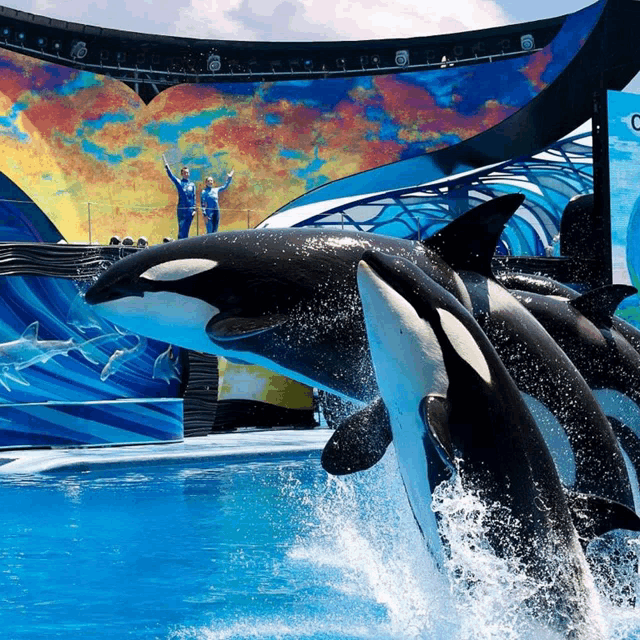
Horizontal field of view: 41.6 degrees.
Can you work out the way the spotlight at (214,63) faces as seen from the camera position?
facing the viewer

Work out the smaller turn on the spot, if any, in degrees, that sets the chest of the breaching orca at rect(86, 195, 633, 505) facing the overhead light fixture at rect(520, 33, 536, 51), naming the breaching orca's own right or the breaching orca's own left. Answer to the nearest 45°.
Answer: approximately 90° to the breaching orca's own right

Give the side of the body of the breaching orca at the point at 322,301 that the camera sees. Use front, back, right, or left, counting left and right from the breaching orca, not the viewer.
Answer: left

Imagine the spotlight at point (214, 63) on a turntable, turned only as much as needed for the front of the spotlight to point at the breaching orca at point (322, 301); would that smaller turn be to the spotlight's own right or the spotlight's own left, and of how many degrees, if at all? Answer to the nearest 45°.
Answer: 0° — it already faces it

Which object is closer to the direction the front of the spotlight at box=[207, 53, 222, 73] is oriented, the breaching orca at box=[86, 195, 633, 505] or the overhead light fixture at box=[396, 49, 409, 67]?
the breaching orca

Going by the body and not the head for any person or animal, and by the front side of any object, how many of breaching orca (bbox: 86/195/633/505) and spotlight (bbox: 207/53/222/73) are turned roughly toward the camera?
1

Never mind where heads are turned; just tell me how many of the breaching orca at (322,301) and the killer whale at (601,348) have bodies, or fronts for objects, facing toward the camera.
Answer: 0

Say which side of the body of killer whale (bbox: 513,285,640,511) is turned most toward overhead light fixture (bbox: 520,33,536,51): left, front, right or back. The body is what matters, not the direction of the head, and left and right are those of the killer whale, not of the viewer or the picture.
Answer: right

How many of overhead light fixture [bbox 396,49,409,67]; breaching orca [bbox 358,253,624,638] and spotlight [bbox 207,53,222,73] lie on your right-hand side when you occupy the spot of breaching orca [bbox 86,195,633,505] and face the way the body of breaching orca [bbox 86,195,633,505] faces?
2

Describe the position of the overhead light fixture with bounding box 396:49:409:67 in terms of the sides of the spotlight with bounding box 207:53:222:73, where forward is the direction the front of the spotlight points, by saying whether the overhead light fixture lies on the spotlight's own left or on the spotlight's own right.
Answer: on the spotlight's own left

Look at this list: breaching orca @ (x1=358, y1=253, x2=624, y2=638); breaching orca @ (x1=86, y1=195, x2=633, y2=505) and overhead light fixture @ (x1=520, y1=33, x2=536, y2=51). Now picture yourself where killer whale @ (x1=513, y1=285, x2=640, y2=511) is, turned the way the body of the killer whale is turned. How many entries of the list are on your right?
1

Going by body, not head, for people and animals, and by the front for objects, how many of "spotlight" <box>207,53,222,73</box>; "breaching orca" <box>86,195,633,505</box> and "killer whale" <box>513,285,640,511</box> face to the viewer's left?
2

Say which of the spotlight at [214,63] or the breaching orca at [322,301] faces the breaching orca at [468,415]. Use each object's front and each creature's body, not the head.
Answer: the spotlight

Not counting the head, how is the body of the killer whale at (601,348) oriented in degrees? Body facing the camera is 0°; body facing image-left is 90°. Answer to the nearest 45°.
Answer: approximately 90°

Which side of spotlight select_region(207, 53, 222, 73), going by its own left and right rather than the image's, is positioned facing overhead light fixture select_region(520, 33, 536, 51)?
left
